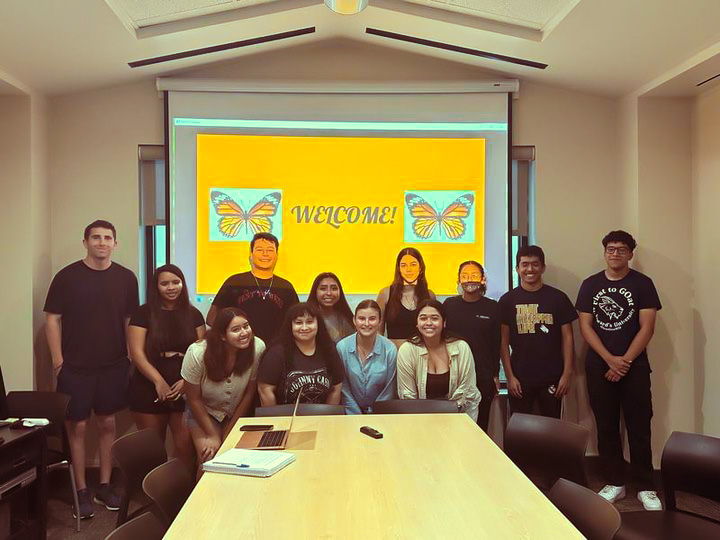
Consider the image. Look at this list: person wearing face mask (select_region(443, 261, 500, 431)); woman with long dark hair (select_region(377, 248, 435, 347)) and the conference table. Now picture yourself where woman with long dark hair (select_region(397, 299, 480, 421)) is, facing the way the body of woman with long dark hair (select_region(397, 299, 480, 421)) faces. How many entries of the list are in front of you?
1

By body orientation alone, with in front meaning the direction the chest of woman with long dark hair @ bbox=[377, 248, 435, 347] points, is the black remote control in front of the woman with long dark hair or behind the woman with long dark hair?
in front

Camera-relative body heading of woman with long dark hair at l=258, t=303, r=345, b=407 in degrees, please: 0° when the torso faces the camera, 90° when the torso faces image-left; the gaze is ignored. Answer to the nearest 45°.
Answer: approximately 0°

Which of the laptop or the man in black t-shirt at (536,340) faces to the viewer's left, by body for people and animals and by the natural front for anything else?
the laptop

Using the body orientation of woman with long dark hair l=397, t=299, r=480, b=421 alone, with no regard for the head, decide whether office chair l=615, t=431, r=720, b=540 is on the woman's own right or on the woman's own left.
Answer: on the woman's own left

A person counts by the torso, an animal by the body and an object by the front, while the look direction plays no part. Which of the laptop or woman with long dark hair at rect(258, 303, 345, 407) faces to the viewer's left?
the laptop
